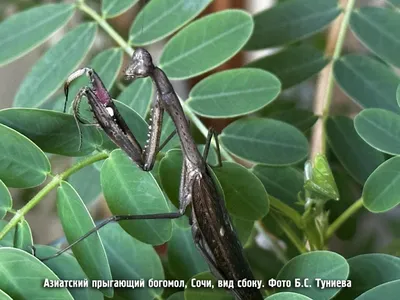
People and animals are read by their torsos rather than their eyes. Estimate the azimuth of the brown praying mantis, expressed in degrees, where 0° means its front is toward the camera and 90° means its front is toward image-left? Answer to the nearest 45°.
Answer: approximately 90°
